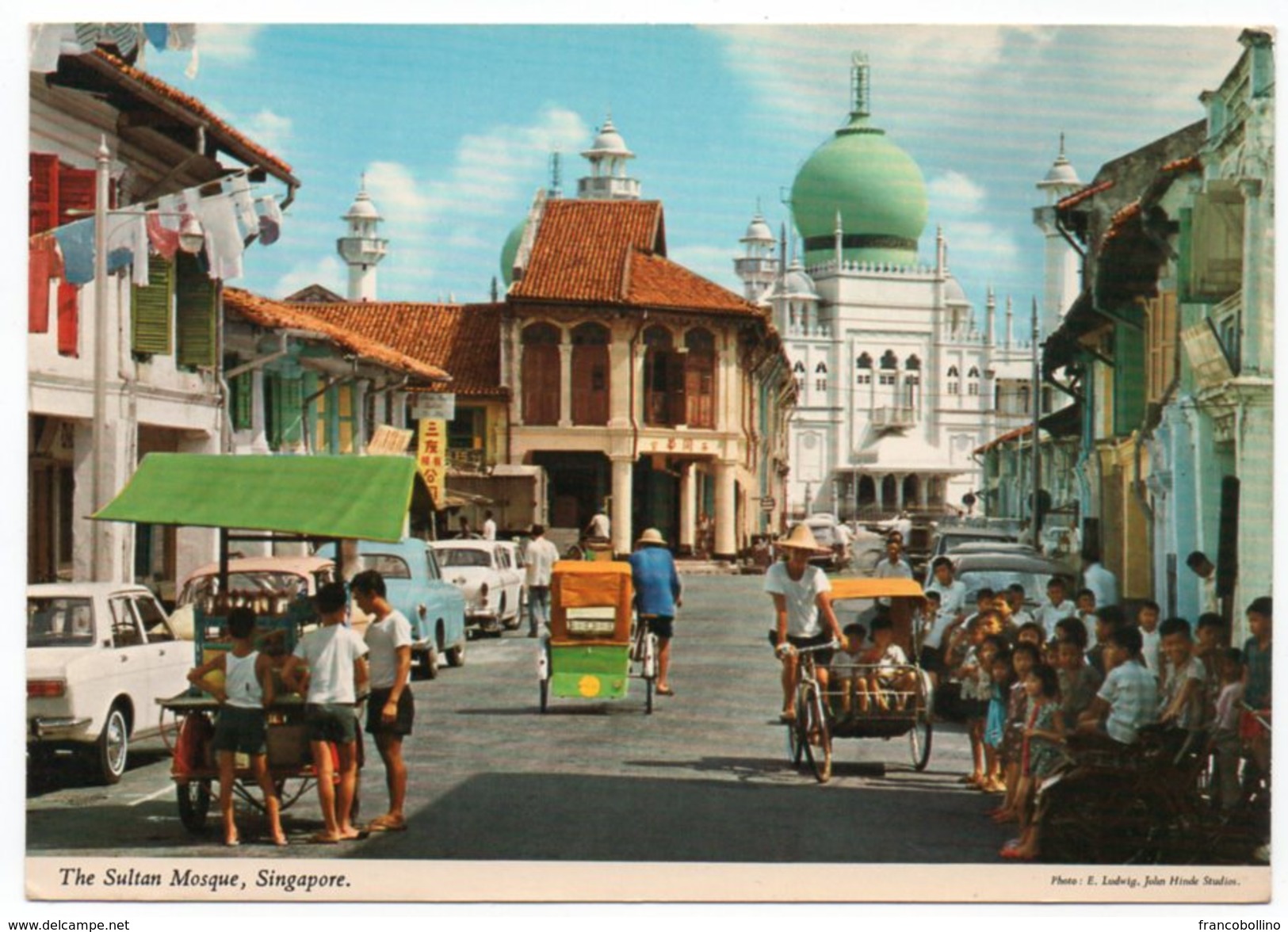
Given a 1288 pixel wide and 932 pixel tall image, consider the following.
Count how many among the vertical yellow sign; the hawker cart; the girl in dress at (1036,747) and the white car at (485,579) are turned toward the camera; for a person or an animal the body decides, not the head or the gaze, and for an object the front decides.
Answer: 2

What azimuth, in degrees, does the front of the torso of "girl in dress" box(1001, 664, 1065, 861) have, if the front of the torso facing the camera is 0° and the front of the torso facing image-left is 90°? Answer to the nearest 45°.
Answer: approximately 90°

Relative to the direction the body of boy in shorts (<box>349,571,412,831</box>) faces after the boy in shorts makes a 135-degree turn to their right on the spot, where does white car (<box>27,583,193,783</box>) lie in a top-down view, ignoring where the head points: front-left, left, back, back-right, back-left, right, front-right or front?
left

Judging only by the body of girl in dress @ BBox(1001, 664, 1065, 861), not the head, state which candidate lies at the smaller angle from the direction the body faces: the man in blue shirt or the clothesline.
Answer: the clothesline

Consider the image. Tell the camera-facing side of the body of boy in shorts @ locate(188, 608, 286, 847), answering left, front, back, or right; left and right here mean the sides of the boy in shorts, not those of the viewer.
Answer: back

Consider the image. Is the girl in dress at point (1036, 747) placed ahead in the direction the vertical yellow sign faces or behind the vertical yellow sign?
ahead

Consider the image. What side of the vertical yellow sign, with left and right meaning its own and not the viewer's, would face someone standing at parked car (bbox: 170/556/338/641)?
front

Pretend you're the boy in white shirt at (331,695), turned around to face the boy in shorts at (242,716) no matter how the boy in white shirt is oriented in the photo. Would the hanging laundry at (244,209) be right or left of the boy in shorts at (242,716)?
right

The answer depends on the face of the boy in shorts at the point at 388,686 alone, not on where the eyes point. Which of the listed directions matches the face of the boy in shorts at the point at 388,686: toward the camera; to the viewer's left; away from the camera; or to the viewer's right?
to the viewer's left

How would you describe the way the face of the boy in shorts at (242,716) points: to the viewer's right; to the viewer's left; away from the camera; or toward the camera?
away from the camera

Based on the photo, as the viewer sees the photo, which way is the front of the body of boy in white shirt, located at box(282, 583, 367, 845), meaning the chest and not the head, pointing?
away from the camera

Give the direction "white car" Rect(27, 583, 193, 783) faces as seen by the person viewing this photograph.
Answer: facing away from the viewer and to the right of the viewer

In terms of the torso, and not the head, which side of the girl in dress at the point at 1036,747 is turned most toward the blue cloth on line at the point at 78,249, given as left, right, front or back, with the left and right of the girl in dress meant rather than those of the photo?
front
